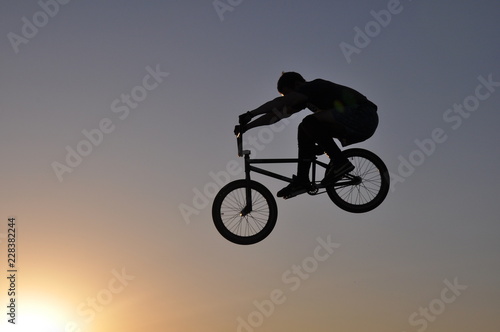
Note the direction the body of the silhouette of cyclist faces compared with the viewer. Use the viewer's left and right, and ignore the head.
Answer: facing to the left of the viewer
